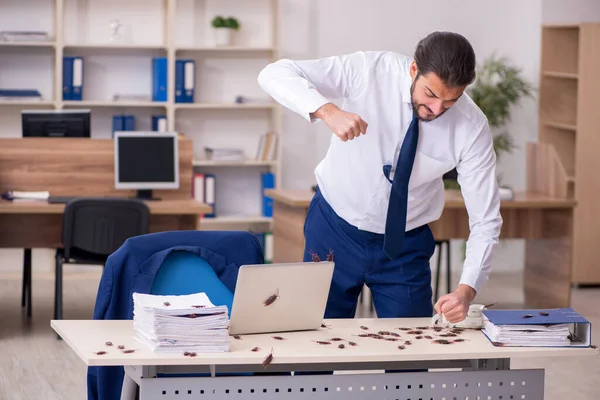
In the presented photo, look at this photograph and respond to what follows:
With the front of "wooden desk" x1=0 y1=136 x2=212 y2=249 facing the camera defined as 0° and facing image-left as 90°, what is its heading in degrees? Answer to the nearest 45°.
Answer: approximately 0°

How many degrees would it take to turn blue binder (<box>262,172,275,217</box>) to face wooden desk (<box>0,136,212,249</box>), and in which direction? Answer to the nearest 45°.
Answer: approximately 45° to its right

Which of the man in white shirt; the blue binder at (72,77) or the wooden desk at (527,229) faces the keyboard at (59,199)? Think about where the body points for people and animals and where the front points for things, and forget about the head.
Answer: the blue binder

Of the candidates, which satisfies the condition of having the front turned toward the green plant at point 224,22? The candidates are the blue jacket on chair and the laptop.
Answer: the laptop

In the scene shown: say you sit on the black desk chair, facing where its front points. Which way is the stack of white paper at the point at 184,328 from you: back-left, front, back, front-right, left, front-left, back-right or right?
back

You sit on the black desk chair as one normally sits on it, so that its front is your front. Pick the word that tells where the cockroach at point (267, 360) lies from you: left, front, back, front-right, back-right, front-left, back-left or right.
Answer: back

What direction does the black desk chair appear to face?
away from the camera
